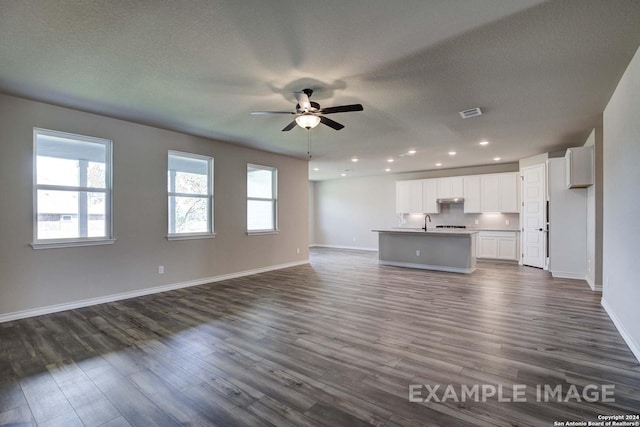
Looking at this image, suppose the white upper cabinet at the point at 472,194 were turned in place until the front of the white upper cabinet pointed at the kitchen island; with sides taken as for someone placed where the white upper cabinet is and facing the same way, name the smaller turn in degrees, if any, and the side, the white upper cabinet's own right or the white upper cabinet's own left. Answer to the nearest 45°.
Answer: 0° — it already faces it

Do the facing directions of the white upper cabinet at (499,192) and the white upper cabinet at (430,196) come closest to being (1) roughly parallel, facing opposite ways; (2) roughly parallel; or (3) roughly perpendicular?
roughly parallel

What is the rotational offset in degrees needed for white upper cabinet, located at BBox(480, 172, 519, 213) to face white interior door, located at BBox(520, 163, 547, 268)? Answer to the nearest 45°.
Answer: approximately 45° to its left

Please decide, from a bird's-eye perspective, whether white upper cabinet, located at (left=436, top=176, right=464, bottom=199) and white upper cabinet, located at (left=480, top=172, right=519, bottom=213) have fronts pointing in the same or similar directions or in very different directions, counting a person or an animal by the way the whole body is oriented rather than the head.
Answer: same or similar directions

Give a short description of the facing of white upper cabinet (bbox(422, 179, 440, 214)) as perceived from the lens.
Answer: facing the viewer

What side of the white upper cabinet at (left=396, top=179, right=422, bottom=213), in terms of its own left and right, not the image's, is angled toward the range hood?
left

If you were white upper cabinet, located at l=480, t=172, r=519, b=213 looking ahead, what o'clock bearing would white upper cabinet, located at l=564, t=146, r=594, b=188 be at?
white upper cabinet, located at l=564, t=146, r=594, b=188 is roughly at 11 o'clock from white upper cabinet, located at l=480, t=172, r=519, b=213.

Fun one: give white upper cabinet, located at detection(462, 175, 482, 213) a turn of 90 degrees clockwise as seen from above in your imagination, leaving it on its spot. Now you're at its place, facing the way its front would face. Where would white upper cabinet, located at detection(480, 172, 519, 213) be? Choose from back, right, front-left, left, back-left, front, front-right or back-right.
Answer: back

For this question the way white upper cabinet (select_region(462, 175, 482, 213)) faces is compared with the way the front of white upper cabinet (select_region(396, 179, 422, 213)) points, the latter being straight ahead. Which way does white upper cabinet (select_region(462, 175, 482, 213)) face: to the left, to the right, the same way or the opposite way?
the same way

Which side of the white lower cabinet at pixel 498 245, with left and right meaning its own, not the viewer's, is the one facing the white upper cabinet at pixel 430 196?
right

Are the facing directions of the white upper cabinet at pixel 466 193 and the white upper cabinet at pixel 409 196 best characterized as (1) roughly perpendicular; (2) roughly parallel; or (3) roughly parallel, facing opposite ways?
roughly parallel

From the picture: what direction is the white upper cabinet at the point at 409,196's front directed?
toward the camera

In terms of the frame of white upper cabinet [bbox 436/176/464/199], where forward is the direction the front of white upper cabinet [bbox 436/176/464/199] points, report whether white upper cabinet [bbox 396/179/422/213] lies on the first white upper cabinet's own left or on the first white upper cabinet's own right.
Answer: on the first white upper cabinet's own right

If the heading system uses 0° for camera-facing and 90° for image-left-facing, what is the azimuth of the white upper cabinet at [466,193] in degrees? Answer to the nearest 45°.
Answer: approximately 0°

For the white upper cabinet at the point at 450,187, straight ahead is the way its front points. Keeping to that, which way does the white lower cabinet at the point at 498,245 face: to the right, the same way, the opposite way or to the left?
the same way

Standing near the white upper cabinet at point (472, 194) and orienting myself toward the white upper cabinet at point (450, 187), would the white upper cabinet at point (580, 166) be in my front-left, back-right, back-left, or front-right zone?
back-left

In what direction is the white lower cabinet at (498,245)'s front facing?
toward the camera
